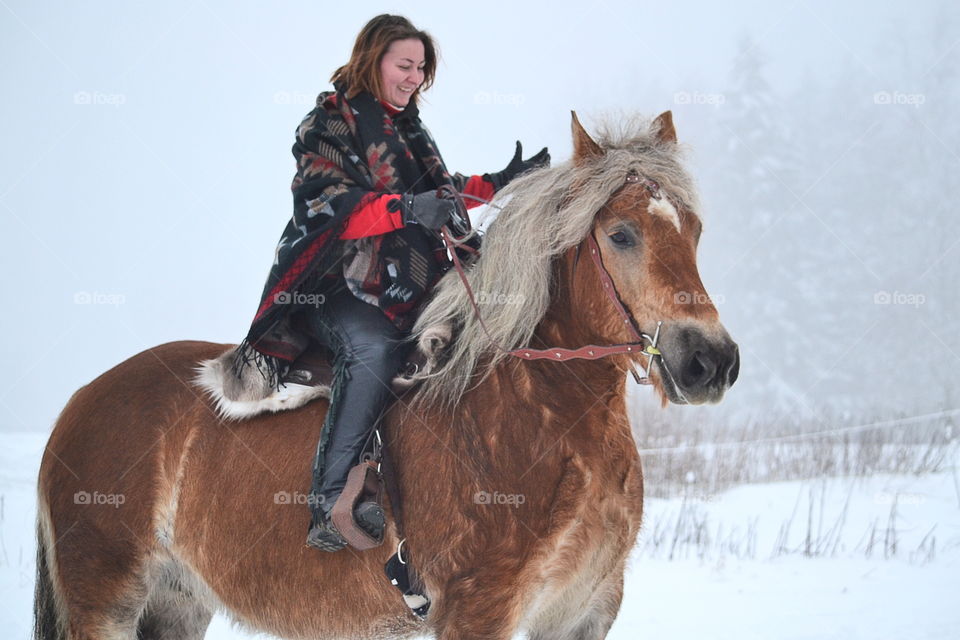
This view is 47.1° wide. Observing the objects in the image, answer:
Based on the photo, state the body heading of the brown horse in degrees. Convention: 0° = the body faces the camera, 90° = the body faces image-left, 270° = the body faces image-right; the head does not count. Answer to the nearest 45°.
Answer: approximately 315°

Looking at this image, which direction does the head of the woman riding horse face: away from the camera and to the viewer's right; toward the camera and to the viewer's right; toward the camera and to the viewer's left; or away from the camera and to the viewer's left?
toward the camera and to the viewer's right

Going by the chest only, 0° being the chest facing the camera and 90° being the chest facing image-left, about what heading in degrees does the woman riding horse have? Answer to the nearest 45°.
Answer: approximately 315°
